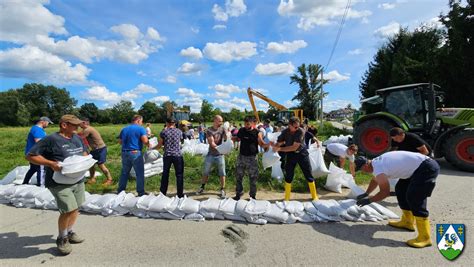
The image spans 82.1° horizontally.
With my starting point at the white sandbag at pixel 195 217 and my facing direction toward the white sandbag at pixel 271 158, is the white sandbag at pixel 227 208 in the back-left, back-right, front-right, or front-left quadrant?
front-right

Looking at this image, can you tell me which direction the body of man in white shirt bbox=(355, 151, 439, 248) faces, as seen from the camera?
to the viewer's left

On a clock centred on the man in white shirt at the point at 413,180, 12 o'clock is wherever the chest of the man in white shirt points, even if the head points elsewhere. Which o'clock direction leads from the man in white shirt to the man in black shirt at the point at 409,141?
The man in black shirt is roughly at 3 o'clock from the man in white shirt.

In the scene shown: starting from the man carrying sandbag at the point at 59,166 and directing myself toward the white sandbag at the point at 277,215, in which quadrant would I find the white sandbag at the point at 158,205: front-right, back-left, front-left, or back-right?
front-left

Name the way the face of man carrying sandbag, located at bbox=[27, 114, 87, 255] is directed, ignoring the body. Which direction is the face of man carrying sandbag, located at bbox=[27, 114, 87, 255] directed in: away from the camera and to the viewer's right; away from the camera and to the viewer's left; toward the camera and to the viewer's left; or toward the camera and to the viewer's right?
toward the camera and to the viewer's right

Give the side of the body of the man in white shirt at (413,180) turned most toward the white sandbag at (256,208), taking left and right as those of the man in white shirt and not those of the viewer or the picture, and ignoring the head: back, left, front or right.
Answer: front

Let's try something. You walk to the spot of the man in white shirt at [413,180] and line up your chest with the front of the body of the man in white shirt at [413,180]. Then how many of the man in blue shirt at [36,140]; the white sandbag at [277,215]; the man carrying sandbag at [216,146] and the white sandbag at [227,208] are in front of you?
4

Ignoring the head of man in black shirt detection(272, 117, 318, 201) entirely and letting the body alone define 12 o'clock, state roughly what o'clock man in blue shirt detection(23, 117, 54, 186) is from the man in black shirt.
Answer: The man in blue shirt is roughly at 3 o'clock from the man in black shirt.

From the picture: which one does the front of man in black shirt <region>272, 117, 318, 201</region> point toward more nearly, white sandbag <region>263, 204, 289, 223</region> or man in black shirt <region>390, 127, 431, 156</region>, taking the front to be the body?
the white sandbag

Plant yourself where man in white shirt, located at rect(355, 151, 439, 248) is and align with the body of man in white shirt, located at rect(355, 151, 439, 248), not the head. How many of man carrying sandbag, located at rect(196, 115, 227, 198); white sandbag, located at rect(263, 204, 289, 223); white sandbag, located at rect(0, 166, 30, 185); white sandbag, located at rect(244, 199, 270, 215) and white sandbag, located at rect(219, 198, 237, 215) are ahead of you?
5

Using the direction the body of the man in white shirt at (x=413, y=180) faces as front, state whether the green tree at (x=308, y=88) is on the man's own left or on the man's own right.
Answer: on the man's own right

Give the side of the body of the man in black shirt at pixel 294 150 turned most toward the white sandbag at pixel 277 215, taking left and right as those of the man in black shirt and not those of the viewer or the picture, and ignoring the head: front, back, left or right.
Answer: front

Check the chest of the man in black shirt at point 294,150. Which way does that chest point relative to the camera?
toward the camera

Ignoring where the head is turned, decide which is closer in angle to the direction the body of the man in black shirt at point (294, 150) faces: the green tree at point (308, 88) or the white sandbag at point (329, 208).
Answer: the white sandbag

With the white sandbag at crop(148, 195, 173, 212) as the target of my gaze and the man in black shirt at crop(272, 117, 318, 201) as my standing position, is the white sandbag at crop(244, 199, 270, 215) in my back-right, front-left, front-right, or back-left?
front-left
